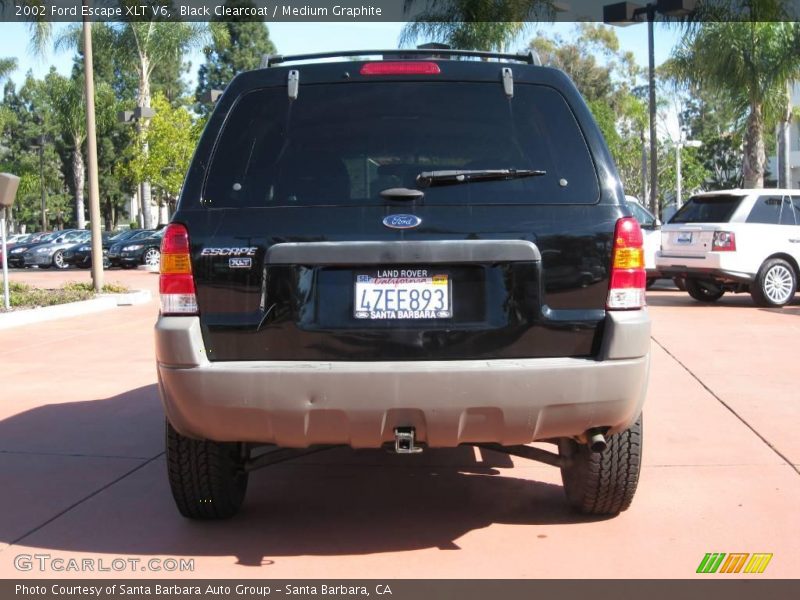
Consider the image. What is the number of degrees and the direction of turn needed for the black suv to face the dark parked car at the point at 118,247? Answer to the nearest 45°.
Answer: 0° — it already faces it

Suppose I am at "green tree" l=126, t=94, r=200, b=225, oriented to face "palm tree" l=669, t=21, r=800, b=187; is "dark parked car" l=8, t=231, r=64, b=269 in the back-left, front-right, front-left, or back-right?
back-right

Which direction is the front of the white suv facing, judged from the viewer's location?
facing away from the viewer and to the right of the viewer

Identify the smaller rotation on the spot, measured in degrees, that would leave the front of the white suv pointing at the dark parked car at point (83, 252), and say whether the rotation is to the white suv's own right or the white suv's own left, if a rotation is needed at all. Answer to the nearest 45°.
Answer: approximately 90° to the white suv's own left

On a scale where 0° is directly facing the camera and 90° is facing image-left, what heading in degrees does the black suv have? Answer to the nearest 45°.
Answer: approximately 180°

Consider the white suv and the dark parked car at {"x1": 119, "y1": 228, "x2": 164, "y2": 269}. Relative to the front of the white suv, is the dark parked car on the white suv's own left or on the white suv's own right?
on the white suv's own left

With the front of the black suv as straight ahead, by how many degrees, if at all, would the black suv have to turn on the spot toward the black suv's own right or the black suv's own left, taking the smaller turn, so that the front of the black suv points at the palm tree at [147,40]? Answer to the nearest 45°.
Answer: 0° — it already faces it
